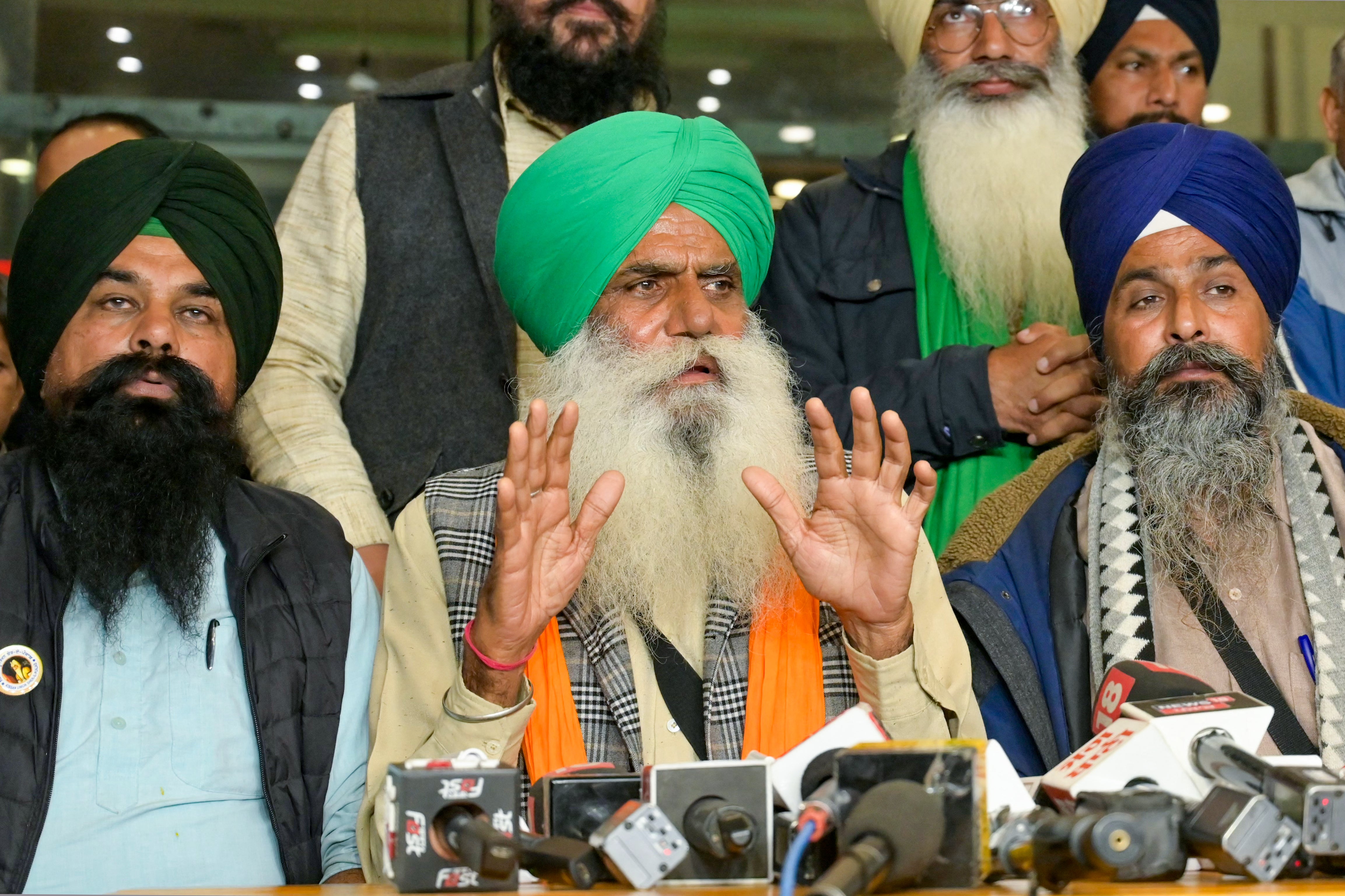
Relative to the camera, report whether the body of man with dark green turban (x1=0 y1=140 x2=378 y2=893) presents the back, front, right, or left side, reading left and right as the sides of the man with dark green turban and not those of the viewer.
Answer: front

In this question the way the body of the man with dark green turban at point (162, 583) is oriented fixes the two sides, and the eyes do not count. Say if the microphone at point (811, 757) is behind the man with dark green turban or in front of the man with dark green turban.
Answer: in front

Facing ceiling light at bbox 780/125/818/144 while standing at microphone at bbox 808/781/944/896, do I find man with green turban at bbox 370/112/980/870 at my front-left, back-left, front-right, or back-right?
front-left

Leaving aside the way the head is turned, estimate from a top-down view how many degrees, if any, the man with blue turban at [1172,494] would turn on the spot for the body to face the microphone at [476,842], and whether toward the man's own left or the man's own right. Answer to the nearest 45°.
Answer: approximately 45° to the man's own right

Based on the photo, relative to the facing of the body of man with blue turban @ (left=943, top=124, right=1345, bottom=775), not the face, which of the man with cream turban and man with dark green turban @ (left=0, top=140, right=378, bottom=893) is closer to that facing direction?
the man with dark green turban

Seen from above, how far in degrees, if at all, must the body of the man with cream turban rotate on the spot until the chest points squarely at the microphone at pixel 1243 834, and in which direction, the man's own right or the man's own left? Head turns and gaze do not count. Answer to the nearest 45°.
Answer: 0° — they already face it

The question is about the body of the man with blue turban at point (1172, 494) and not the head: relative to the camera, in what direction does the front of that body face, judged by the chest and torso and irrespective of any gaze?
toward the camera

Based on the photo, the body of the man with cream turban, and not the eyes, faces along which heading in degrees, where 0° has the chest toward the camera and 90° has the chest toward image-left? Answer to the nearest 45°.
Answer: approximately 0°

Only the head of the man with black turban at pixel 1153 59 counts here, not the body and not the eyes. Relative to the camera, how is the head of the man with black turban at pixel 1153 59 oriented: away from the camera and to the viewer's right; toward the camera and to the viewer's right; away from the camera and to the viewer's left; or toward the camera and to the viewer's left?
toward the camera and to the viewer's right

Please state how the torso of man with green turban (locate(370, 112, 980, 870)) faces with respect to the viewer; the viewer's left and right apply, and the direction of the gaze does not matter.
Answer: facing the viewer

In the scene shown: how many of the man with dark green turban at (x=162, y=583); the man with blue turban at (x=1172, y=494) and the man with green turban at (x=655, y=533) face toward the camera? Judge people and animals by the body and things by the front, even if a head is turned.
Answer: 3

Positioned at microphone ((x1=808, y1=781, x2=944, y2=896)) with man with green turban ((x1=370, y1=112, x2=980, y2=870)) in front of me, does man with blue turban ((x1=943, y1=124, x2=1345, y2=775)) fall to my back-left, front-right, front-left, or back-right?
front-right

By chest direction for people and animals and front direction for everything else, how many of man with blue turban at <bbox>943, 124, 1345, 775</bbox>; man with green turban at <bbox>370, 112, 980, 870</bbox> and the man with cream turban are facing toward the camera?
3

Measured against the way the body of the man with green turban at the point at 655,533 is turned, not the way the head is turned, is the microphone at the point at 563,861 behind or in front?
in front
